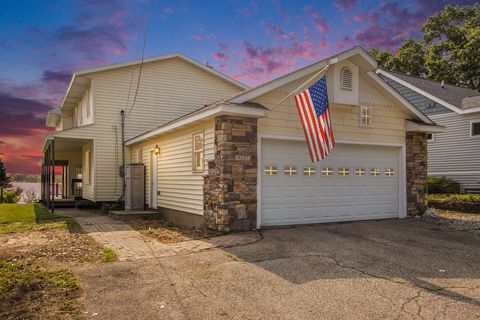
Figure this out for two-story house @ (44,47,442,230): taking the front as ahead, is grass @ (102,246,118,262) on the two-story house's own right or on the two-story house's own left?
on the two-story house's own right

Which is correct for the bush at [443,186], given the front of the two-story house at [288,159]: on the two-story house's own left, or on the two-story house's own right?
on the two-story house's own left

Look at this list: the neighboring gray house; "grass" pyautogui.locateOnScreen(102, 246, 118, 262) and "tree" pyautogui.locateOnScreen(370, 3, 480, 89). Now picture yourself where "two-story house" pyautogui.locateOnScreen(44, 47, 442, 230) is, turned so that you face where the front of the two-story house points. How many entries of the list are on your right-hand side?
1

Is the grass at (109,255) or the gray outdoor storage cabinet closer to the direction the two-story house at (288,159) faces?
the grass

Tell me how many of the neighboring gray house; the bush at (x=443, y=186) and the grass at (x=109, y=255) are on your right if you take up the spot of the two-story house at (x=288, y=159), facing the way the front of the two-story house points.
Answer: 1

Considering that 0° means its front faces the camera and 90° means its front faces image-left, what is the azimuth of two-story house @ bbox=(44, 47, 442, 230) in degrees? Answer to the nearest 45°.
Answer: approximately 315°

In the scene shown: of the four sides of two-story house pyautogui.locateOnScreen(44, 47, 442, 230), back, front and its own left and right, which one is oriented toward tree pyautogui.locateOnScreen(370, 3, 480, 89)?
left
